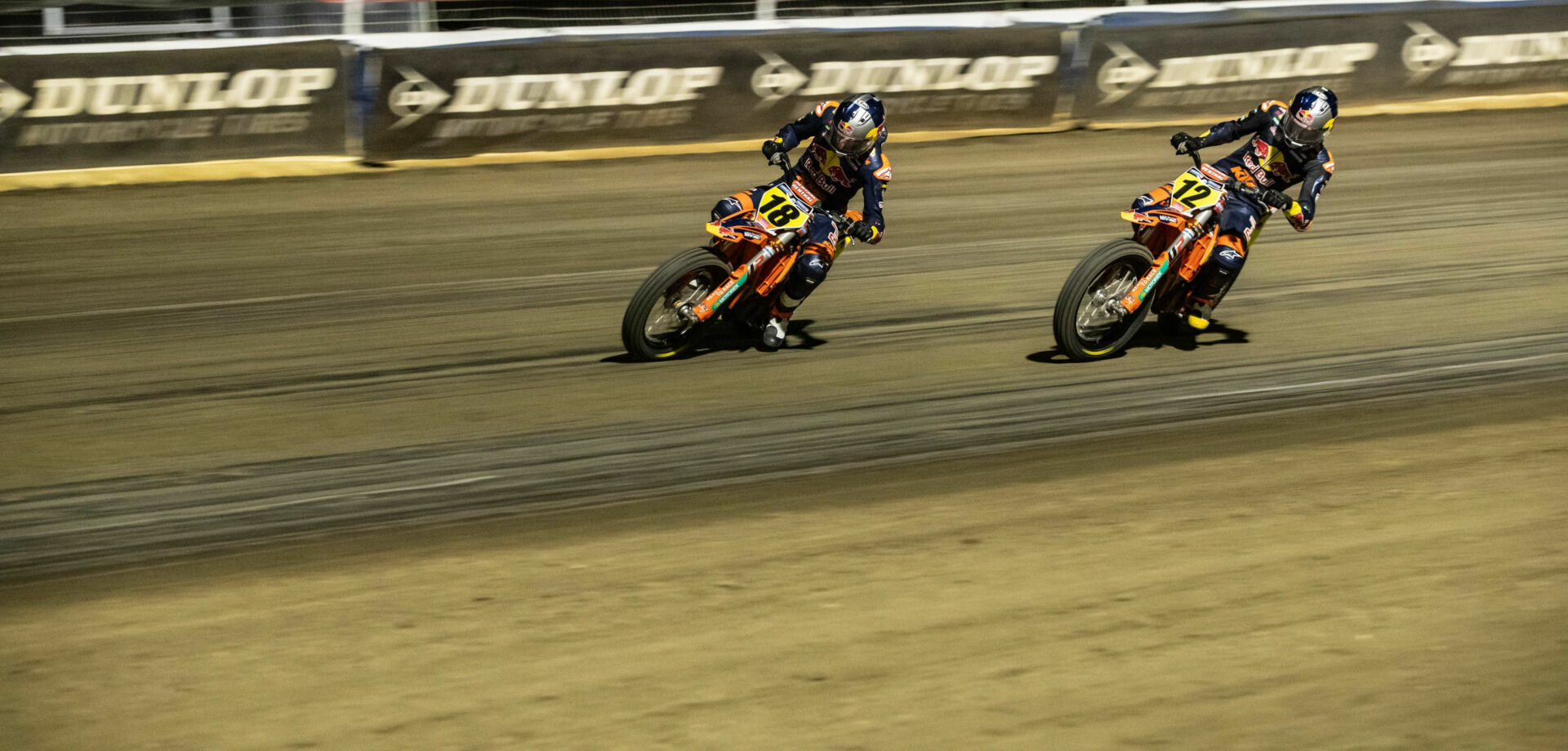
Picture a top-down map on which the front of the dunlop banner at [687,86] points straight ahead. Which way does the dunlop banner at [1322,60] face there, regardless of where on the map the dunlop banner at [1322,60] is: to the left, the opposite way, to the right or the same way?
the same way

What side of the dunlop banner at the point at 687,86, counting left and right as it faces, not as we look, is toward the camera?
front

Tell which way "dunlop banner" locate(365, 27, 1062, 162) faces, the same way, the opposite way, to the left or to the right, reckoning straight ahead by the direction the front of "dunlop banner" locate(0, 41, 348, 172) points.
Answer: the same way

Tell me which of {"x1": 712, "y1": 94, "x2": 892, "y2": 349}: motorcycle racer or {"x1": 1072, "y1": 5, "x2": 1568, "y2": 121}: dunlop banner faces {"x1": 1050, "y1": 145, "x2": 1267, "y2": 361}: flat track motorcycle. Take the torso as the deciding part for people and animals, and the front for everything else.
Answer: the dunlop banner

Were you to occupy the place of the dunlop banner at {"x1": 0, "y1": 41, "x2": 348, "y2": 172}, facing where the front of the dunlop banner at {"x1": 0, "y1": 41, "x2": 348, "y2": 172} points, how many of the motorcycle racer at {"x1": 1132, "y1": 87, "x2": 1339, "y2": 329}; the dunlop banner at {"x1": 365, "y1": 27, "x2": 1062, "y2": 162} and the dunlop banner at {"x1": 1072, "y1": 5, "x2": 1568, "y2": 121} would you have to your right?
0

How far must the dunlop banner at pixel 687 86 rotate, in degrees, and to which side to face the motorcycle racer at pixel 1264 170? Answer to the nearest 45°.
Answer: approximately 45° to its left

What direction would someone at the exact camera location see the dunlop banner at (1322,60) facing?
facing the viewer

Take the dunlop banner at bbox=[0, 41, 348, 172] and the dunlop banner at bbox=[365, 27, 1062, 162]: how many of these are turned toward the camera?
2

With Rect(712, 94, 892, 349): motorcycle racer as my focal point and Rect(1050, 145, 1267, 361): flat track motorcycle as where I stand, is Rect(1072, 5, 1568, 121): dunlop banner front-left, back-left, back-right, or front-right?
back-right

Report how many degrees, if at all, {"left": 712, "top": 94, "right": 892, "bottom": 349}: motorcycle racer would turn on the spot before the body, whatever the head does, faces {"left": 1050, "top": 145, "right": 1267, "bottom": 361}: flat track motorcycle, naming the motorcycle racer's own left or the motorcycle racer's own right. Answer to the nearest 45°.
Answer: approximately 135° to the motorcycle racer's own left

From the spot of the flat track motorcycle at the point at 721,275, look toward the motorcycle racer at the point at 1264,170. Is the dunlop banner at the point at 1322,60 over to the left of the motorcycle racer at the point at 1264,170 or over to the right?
left

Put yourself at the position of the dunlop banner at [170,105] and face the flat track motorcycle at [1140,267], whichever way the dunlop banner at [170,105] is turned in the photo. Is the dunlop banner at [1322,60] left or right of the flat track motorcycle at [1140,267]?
left

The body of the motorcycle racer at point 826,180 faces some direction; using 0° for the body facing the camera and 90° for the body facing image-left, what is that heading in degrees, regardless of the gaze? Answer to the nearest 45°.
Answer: approximately 45°

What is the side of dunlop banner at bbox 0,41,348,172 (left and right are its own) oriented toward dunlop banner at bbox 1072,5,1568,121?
left

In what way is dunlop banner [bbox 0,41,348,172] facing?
toward the camera

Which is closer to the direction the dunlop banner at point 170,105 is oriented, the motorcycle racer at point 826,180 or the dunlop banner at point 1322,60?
the motorcycle racer

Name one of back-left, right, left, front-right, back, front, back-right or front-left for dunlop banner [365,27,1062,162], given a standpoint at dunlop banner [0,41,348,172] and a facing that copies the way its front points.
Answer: left

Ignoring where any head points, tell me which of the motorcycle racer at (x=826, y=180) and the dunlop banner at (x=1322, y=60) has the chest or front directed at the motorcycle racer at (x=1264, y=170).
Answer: the dunlop banner
